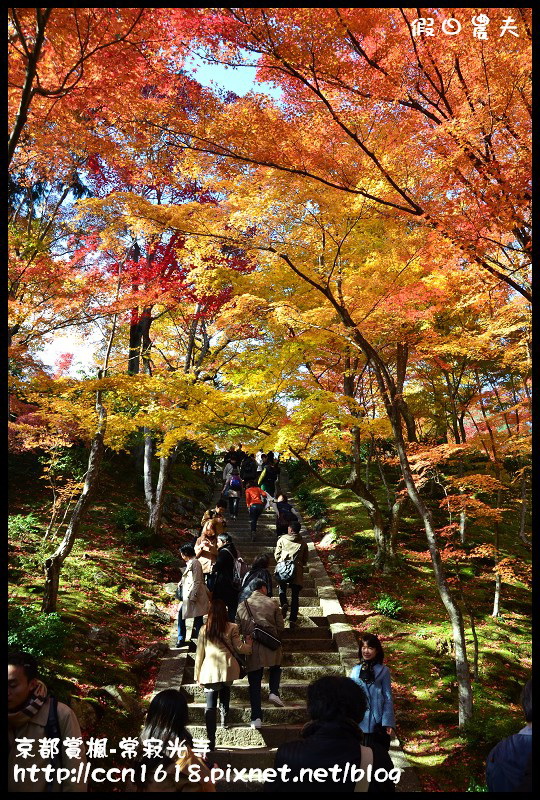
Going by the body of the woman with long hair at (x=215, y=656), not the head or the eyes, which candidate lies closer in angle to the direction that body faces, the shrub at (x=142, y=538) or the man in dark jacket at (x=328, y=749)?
the shrub

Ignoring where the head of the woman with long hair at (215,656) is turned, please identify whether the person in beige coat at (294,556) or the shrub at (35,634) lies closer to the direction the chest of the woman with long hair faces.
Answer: the person in beige coat

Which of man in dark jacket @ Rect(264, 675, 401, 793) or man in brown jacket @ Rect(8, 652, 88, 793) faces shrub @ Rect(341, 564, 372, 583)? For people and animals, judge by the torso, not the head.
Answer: man in dark jacket @ Rect(264, 675, 401, 793)

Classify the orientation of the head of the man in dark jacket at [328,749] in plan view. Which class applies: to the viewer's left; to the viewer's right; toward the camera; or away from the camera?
away from the camera

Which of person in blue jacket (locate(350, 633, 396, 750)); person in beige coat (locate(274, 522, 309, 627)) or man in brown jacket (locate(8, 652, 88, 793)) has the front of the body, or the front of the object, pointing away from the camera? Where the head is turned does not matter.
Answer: the person in beige coat

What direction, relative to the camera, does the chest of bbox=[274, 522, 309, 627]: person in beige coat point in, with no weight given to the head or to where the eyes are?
away from the camera

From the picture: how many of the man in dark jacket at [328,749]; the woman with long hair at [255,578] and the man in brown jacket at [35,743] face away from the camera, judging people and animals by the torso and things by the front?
2

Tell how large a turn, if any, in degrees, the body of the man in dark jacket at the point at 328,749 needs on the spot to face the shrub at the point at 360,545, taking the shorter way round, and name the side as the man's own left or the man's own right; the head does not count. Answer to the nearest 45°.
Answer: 0° — they already face it

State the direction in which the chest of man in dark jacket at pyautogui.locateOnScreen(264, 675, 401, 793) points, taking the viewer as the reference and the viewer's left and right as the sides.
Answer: facing away from the viewer

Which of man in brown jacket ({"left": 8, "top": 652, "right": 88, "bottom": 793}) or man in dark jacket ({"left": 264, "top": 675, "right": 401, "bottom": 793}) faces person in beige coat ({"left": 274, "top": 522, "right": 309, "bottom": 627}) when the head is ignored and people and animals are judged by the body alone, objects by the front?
man in dark jacket ({"left": 264, "top": 675, "right": 401, "bottom": 793})

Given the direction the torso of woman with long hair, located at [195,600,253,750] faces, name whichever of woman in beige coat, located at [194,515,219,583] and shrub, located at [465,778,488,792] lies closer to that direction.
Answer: the woman in beige coat

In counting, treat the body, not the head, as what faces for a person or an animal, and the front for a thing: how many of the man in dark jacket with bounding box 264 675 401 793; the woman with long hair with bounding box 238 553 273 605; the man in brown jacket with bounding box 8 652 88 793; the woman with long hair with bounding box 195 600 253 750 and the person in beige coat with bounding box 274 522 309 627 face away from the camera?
4

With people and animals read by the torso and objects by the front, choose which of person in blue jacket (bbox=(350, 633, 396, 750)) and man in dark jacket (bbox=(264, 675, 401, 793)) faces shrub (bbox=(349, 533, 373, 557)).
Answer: the man in dark jacket

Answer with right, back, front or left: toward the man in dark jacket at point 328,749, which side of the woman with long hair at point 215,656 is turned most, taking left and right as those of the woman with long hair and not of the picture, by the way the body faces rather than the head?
back

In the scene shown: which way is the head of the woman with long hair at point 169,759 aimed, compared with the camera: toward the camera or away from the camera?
away from the camera

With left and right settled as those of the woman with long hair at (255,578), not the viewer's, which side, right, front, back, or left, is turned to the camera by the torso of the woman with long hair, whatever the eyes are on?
back
